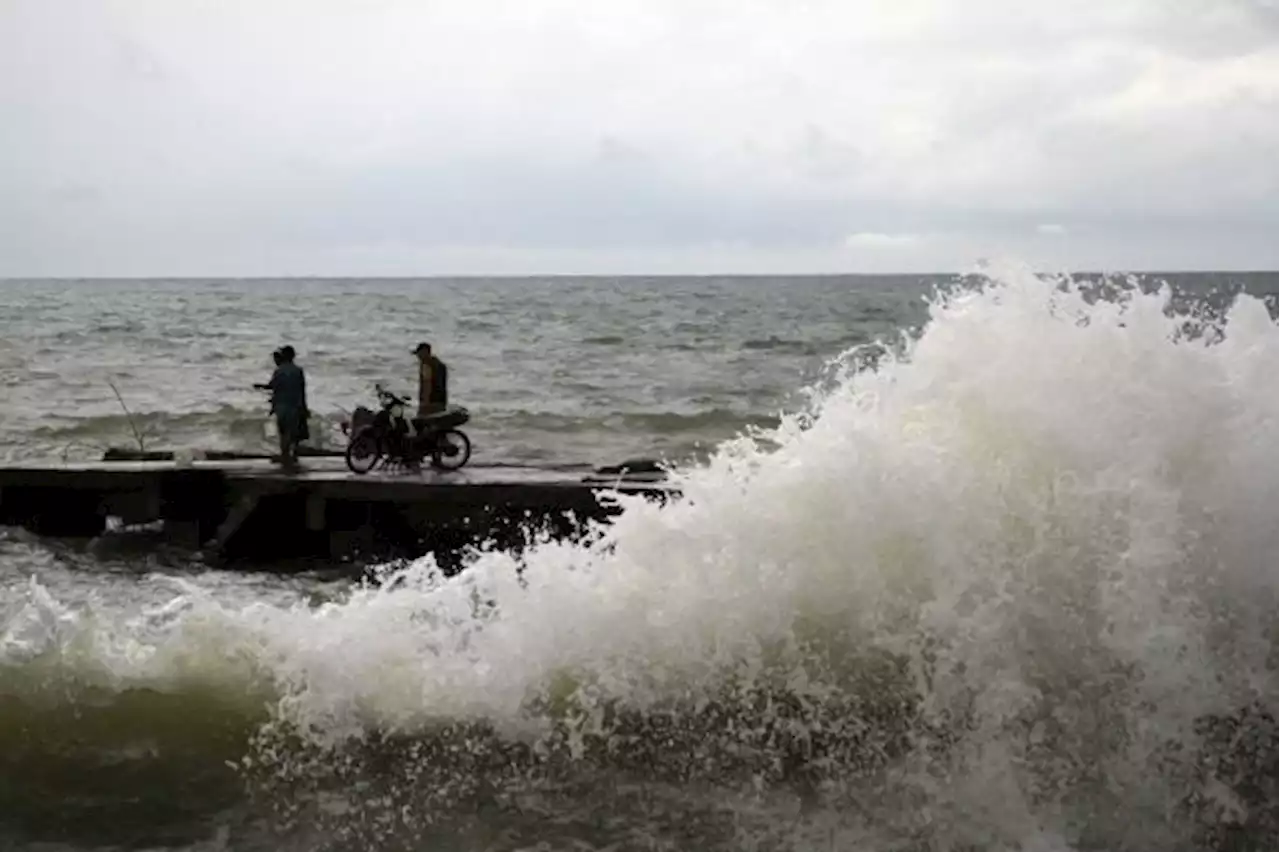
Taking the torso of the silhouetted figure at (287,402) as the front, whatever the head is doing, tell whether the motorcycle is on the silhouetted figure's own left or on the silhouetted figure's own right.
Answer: on the silhouetted figure's own right

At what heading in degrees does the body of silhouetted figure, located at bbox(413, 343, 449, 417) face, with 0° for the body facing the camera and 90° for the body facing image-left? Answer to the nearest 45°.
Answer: approximately 90°

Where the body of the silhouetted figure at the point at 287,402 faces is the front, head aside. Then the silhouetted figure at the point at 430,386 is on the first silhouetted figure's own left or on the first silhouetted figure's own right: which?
on the first silhouetted figure's own right

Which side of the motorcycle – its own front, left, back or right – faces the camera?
left
